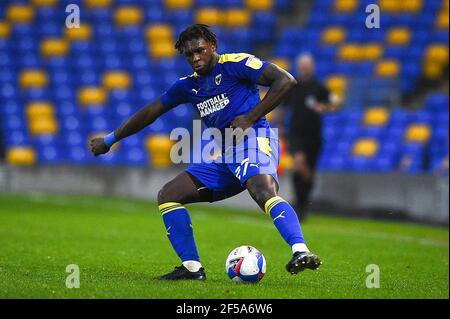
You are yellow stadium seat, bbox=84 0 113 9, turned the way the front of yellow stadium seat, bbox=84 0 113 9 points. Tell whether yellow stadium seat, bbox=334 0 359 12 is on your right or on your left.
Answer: on your left

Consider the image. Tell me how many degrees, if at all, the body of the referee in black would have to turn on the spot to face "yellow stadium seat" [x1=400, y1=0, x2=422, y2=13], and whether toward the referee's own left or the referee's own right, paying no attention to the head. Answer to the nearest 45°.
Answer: approximately 180°

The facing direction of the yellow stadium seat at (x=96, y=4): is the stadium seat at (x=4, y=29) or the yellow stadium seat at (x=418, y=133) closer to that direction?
the yellow stadium seat

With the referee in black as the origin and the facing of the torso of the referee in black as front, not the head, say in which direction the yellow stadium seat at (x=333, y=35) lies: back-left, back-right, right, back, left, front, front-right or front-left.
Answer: back

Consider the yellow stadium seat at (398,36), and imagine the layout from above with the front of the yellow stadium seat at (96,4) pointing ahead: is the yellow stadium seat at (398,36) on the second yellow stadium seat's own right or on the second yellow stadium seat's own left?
on the second yellow stadium seat's own left

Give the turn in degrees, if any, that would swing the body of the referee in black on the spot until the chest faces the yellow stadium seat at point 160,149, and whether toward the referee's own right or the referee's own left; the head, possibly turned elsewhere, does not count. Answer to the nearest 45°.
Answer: approximately 135° to the referee's own right

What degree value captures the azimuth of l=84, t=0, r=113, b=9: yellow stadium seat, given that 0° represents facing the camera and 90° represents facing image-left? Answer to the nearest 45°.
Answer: approximately 0°

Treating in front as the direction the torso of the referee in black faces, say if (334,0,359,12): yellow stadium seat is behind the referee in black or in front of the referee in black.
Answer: behind

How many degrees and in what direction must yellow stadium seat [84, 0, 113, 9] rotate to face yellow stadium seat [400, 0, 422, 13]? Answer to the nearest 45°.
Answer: approximately 90° to its left

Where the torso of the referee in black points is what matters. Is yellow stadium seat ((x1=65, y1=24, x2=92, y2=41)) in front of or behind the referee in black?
behind

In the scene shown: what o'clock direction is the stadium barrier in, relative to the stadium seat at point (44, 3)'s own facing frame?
The stadium barrier is roughly at 11 o'clock from the stadium seat.
